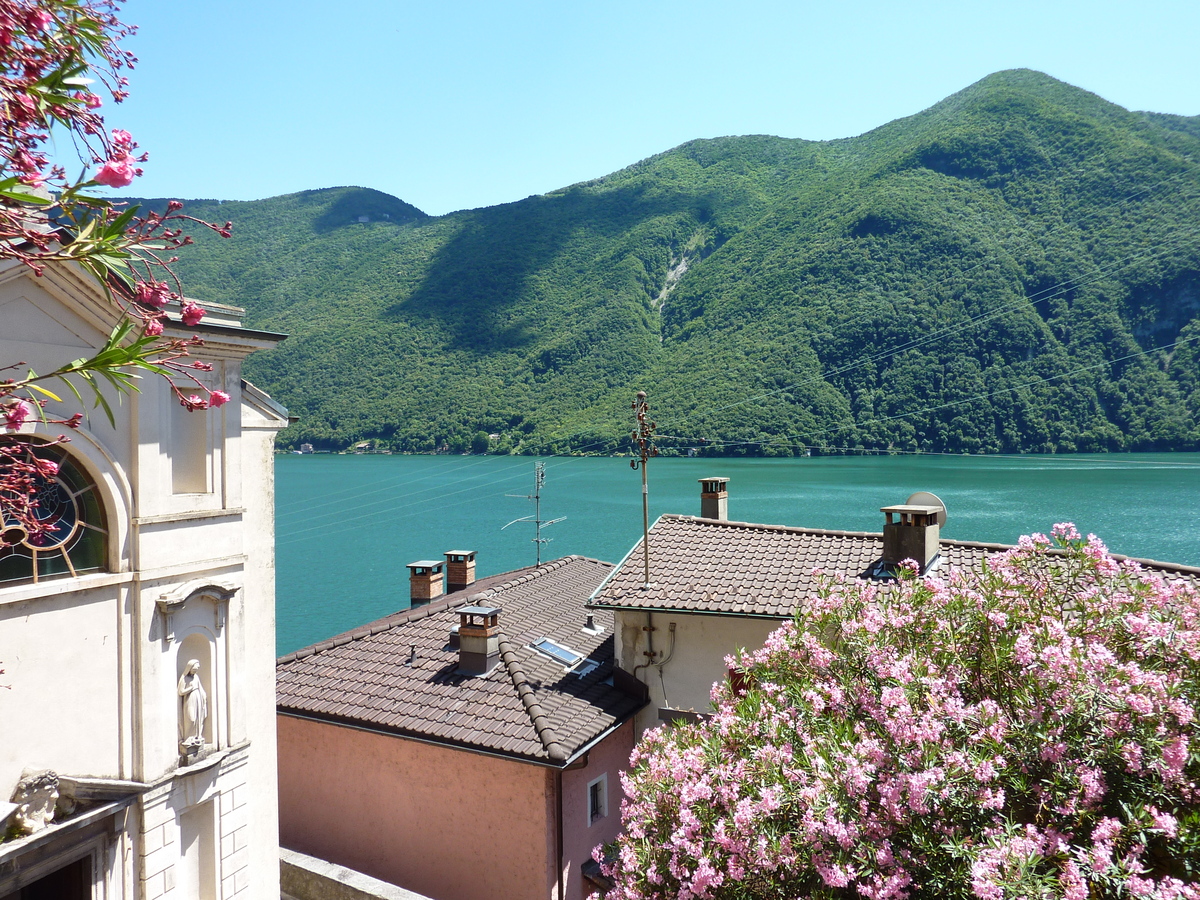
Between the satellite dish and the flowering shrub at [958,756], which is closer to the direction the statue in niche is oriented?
the flowering shrub

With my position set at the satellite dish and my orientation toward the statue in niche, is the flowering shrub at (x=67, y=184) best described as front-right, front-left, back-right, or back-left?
front-left

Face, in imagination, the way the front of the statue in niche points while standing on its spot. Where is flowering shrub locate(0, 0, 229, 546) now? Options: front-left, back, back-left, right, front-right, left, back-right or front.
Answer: front-right

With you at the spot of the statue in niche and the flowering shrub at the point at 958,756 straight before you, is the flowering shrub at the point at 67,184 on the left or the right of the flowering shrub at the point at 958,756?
right

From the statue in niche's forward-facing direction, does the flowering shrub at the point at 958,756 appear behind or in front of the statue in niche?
in front

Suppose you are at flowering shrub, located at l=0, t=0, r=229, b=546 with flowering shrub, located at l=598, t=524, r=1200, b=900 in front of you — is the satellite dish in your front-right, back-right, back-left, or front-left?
front-left

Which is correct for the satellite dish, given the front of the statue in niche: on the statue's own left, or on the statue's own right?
on the statue's own left

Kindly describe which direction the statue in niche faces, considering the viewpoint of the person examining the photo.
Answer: facing the viewer and to the right of the viewer
